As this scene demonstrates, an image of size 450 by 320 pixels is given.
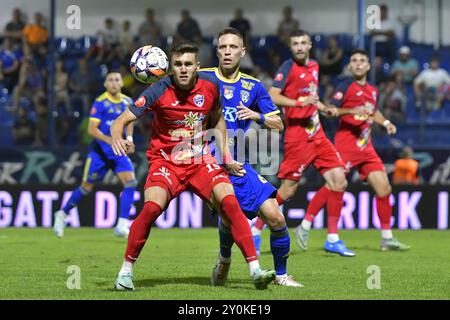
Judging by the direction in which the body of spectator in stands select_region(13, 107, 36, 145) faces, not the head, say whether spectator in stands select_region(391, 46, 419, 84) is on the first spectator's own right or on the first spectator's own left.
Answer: on the first spectator's own left

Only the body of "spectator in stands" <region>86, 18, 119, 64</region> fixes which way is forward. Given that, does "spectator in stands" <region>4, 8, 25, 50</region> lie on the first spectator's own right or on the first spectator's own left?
on the first spectator's own right

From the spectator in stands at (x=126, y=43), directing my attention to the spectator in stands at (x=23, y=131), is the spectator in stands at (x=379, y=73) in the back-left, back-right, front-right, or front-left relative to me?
back-left

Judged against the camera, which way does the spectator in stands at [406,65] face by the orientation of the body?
toward the camera

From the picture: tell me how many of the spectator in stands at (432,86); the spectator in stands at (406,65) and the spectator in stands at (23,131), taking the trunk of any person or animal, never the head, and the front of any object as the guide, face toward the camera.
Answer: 3

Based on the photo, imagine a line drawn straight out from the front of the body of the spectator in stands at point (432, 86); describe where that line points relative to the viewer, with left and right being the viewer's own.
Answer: facing the viewer

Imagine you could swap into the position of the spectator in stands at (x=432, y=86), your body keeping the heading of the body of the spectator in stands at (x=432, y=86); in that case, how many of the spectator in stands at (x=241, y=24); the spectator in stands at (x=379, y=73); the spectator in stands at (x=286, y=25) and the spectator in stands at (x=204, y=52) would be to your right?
4

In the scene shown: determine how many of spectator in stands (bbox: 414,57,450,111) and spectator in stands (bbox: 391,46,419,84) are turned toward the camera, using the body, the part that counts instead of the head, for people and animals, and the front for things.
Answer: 2

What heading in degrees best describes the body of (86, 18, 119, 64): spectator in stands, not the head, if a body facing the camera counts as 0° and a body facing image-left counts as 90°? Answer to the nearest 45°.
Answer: approximately 45°

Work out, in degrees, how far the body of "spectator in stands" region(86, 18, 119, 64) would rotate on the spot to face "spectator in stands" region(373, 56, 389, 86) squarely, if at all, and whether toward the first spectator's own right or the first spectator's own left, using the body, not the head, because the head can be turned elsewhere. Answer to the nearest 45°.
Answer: approximately 135° to the first spectator's own left

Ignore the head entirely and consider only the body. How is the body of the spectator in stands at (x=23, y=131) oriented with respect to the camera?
toward the camera
